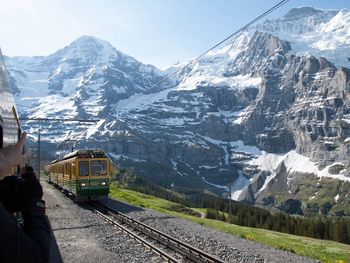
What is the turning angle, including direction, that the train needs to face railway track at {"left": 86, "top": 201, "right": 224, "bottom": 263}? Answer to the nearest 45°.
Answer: approximately 45° to its right

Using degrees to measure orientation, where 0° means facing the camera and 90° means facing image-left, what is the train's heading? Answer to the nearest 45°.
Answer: approximately 315°
